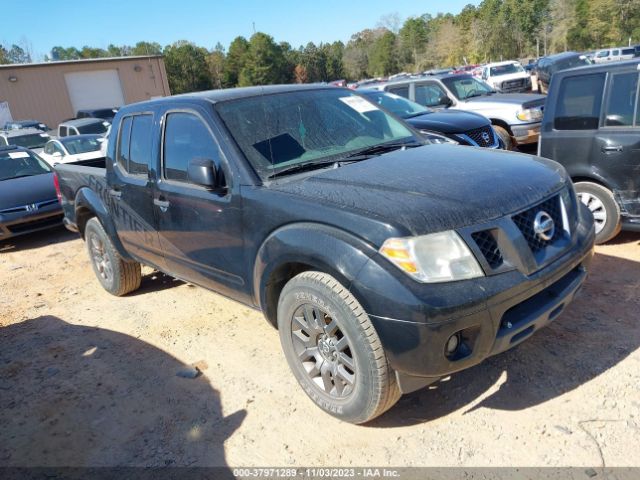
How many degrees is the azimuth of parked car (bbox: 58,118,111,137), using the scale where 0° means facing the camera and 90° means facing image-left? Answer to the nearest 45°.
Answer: approximately 315°

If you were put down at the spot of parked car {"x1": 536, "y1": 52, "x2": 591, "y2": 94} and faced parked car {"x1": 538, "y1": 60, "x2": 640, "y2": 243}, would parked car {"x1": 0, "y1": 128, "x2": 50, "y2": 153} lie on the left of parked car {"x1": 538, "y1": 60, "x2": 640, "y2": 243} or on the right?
right

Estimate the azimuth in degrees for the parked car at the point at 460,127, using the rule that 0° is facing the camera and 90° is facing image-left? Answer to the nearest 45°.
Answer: approximately 315°

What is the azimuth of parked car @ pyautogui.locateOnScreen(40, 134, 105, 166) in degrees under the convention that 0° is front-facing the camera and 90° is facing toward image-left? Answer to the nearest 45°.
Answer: approximately 315°

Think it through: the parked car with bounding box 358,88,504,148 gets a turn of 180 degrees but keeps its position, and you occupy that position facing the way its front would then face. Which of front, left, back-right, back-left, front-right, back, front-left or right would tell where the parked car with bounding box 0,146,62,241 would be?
front-left
